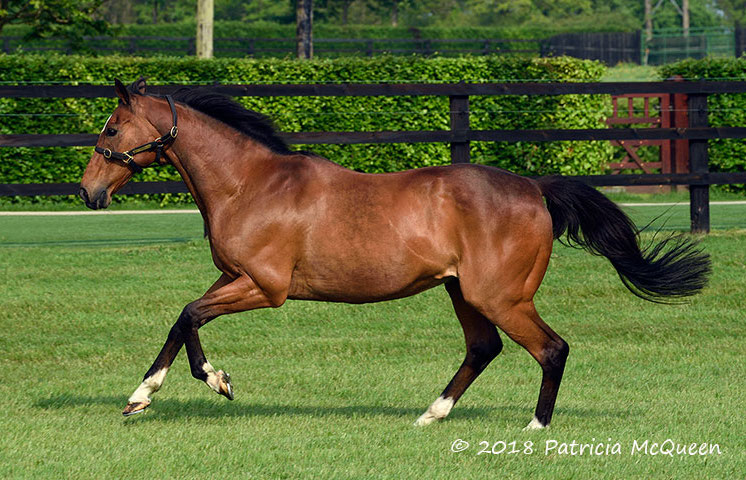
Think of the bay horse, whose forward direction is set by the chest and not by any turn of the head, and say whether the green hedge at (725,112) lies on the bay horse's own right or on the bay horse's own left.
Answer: on the bay horse's own right

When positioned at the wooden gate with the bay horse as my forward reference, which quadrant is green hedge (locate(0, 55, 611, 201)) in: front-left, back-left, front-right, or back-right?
front-right

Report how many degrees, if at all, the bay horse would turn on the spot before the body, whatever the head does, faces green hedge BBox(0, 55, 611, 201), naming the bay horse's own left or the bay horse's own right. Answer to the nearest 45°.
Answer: approximately 90° to the bay horse's own right

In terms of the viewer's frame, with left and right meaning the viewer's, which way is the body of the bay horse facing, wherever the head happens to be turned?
facing to the left of the viewer

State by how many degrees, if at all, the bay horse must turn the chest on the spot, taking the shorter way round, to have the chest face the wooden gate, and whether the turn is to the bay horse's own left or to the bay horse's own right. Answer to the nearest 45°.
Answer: approximately 90° to the bay horse's own right

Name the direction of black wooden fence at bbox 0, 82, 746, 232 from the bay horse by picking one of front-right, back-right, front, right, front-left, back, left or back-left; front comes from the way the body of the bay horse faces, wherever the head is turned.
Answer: right
